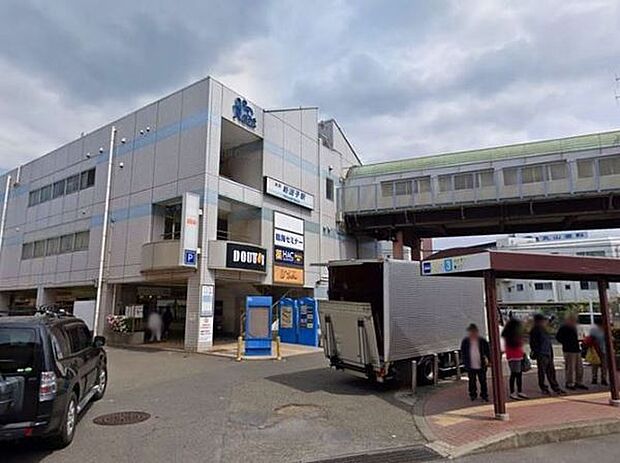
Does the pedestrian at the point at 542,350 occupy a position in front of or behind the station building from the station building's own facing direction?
in front

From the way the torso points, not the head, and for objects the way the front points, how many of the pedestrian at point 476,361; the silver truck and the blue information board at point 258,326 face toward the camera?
2

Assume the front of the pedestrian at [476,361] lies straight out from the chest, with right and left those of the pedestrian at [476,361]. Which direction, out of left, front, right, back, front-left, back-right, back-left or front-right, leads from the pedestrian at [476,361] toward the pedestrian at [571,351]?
back-left

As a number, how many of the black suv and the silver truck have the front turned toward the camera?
0

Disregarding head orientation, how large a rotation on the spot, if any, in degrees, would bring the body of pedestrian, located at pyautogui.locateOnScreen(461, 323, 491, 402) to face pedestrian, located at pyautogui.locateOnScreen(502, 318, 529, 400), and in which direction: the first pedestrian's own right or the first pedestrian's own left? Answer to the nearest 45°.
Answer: approximately 90° to the first pedestrian's own left

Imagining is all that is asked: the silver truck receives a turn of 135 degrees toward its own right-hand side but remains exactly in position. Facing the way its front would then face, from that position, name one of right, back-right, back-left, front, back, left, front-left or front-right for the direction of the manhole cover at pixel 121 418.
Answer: front-right

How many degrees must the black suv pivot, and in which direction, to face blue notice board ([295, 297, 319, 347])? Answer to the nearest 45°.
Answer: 0° — it already faces it

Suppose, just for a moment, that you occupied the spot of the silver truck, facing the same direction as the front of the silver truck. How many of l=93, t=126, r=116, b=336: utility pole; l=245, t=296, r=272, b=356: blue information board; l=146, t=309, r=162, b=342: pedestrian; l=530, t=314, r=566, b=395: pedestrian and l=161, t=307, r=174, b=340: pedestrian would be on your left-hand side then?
4

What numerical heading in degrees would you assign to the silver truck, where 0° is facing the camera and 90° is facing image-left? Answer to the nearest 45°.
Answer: approximately 225°

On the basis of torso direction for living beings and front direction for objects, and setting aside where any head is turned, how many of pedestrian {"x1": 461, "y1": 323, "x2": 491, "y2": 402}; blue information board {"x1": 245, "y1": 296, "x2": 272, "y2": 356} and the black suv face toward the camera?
2
